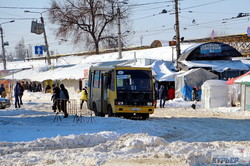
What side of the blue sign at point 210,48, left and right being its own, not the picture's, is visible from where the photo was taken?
front

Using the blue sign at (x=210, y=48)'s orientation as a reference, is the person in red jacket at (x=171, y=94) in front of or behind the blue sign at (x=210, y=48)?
in front
